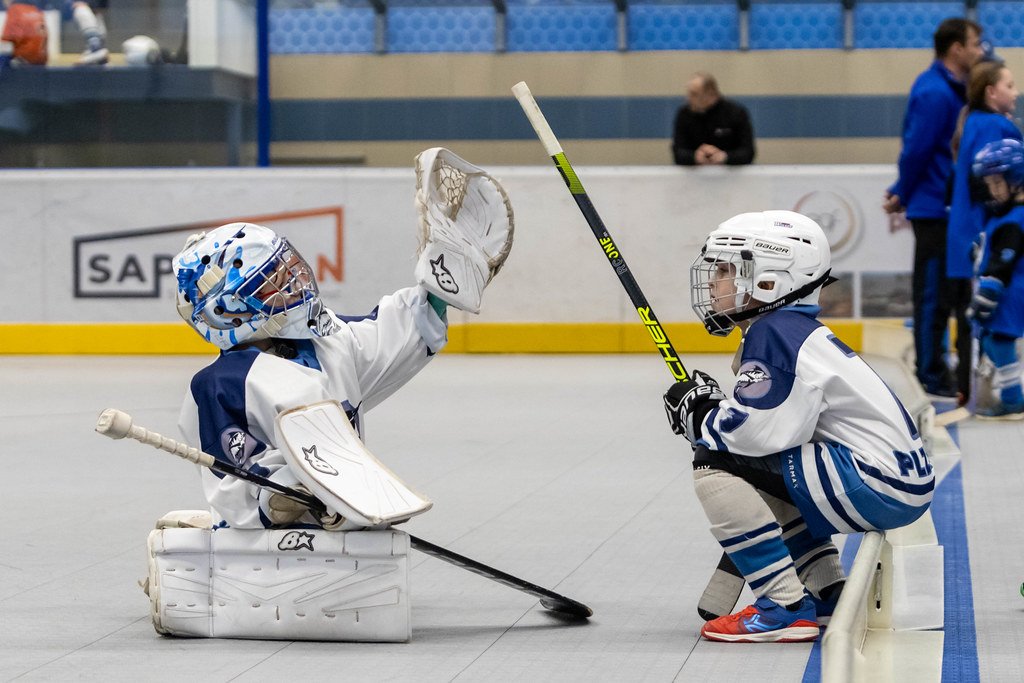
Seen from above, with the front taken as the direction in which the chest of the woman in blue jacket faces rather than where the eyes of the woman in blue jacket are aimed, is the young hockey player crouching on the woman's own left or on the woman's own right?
on the woman's own right

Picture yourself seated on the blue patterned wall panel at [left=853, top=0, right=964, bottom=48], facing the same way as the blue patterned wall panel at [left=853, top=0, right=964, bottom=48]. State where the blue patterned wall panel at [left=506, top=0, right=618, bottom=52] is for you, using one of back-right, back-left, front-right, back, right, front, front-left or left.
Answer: right

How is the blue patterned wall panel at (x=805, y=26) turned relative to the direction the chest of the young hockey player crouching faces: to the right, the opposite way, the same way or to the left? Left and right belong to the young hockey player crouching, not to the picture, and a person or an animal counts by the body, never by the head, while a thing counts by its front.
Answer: to the left

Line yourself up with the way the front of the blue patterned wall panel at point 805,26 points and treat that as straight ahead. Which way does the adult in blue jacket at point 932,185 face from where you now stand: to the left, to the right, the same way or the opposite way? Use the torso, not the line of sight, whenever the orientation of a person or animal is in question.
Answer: to the left

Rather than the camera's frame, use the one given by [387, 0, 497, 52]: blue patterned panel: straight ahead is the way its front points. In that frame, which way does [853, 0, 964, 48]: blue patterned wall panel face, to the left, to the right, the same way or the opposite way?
the same way

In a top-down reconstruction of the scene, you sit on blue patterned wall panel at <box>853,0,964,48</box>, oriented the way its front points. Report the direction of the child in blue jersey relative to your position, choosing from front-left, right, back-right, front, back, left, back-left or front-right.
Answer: front

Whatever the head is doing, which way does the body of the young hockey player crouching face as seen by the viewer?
to the viewer's left

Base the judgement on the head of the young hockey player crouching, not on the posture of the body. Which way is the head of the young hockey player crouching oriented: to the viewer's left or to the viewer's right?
to the viewer's left

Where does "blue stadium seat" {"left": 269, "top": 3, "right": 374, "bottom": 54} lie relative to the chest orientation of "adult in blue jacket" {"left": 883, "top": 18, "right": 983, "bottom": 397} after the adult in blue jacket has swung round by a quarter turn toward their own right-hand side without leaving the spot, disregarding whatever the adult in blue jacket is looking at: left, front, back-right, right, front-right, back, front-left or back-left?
back-right

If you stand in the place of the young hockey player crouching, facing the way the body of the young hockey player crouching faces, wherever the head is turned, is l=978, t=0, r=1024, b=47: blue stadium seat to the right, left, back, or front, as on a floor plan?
right

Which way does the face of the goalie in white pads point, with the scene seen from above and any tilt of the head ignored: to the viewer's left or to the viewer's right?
to the viewer's right

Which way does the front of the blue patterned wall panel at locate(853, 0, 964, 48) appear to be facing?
toward the camera

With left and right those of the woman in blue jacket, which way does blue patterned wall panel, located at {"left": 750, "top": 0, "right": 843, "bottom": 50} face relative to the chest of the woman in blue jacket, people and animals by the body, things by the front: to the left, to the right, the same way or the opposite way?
to the right

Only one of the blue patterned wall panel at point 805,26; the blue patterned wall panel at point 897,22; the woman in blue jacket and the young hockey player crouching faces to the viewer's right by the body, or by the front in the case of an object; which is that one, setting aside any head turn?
the woman in blue jacket

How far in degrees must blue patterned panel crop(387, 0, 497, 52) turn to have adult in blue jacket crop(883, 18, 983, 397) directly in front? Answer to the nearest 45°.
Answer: approximately 45° to its left

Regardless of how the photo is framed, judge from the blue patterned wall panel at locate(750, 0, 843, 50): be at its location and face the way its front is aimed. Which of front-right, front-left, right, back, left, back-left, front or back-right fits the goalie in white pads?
front

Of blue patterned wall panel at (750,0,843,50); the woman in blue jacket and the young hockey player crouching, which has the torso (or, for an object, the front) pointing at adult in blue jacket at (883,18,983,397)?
the blue patterned wall panel

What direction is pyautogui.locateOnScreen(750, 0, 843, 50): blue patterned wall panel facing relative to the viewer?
toward the camera

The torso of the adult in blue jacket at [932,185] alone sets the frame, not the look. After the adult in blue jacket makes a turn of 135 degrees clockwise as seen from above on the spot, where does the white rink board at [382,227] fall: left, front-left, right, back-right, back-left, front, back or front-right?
right

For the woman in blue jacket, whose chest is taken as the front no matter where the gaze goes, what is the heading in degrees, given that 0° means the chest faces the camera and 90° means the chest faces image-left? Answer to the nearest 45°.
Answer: approximately 270°
